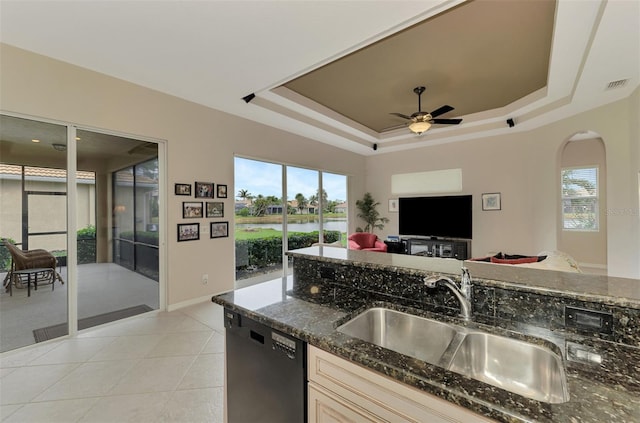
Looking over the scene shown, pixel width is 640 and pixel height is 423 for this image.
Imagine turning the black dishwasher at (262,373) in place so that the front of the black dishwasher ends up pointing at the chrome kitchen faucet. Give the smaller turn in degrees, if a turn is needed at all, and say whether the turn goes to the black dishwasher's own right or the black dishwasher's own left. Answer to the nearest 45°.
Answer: approximately 135° to the black dishwasher's own left

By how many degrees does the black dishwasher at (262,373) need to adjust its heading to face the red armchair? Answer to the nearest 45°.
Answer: approximately 180°

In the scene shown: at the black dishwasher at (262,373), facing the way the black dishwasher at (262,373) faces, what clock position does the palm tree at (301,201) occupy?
The palm tree is roughly at 5 o'clock from the black dishwasher.

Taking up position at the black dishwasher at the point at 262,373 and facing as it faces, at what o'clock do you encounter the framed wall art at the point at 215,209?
The framed wall art is roughly at 4 o'clock from the black dishwasher.

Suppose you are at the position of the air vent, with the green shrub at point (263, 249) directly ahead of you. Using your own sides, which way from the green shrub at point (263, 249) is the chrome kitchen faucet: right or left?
left

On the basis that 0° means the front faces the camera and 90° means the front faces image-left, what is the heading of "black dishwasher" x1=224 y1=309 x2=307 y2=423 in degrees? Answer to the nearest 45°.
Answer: approximately 45°

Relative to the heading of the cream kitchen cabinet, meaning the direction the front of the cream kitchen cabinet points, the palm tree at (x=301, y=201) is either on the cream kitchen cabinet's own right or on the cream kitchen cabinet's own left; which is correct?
on the cream kitchen cabinet's own right

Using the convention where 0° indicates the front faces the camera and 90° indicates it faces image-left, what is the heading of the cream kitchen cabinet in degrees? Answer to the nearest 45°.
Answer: approximately 45°

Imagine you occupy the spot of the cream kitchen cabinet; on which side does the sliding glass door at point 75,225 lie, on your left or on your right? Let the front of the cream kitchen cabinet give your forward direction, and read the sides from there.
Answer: on your right

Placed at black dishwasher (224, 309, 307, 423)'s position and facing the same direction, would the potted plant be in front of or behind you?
behind

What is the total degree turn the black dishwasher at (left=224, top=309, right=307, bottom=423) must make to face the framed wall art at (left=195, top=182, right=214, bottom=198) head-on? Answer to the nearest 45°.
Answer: approximately 135° to its right

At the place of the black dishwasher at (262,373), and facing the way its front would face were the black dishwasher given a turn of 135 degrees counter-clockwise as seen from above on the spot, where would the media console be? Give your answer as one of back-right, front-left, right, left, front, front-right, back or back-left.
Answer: front-left

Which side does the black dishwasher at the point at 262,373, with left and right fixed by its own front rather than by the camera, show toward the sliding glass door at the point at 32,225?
right

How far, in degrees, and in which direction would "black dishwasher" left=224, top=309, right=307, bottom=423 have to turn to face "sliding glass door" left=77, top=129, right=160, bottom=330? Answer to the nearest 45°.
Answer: approximately 90° to its right
